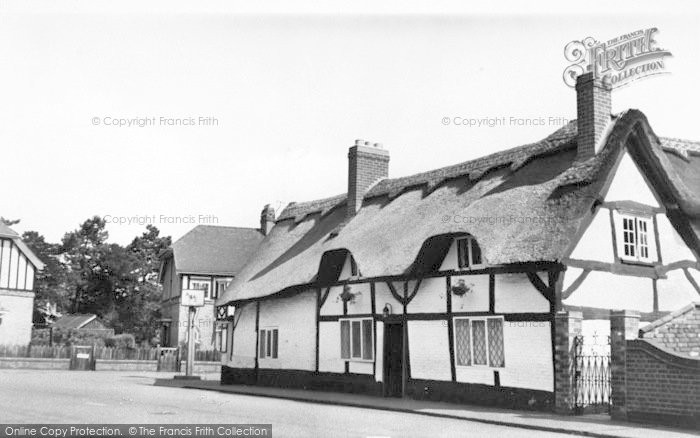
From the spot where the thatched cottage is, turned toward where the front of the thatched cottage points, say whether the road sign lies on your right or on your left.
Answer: on your right

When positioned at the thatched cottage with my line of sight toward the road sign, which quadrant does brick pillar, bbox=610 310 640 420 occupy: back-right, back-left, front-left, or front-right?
back-left

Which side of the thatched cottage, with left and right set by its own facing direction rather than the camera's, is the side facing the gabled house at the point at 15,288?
right

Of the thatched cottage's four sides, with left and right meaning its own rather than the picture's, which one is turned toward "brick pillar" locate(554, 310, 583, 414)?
left

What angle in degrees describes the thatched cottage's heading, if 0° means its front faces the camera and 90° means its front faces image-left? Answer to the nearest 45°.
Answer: approximately 45°

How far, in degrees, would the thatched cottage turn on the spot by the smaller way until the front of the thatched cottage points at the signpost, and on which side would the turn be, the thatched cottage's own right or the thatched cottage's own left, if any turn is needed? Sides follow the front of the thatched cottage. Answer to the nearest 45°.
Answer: approximately 90° to the thatched cottage's own right

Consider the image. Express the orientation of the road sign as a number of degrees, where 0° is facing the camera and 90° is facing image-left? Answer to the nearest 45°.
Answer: approximately 0°
